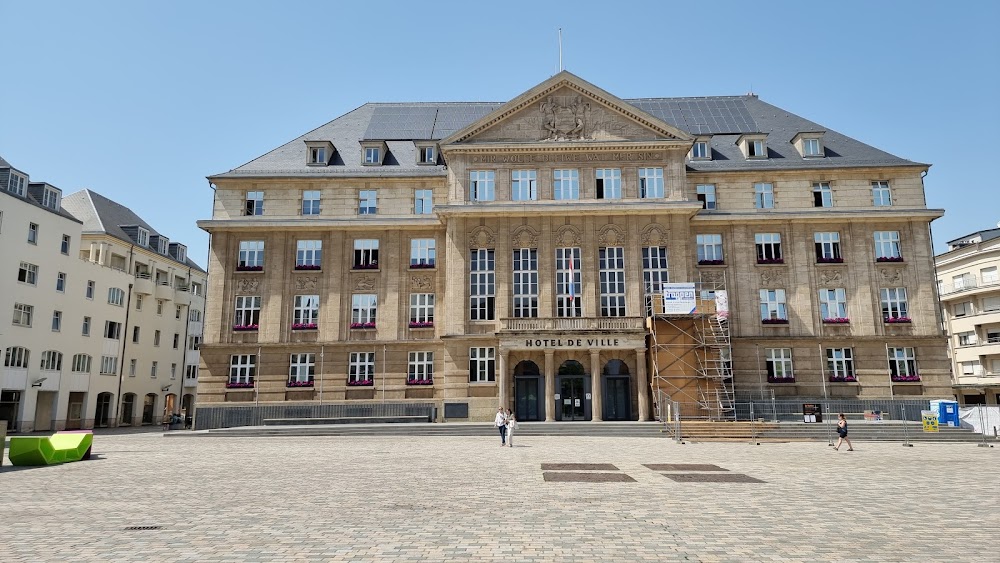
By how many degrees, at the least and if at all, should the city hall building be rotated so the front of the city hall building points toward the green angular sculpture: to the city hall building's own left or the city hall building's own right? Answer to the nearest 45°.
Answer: approximately 45° to the city hall building's own right

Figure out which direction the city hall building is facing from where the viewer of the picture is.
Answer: facing the viewer

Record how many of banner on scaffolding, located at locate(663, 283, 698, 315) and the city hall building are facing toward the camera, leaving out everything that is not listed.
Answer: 2

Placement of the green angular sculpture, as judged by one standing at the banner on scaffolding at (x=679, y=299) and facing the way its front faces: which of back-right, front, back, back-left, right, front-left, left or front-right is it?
front-right

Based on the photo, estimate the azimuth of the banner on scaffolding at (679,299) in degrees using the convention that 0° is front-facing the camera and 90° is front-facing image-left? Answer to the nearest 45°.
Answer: approximately 0°
